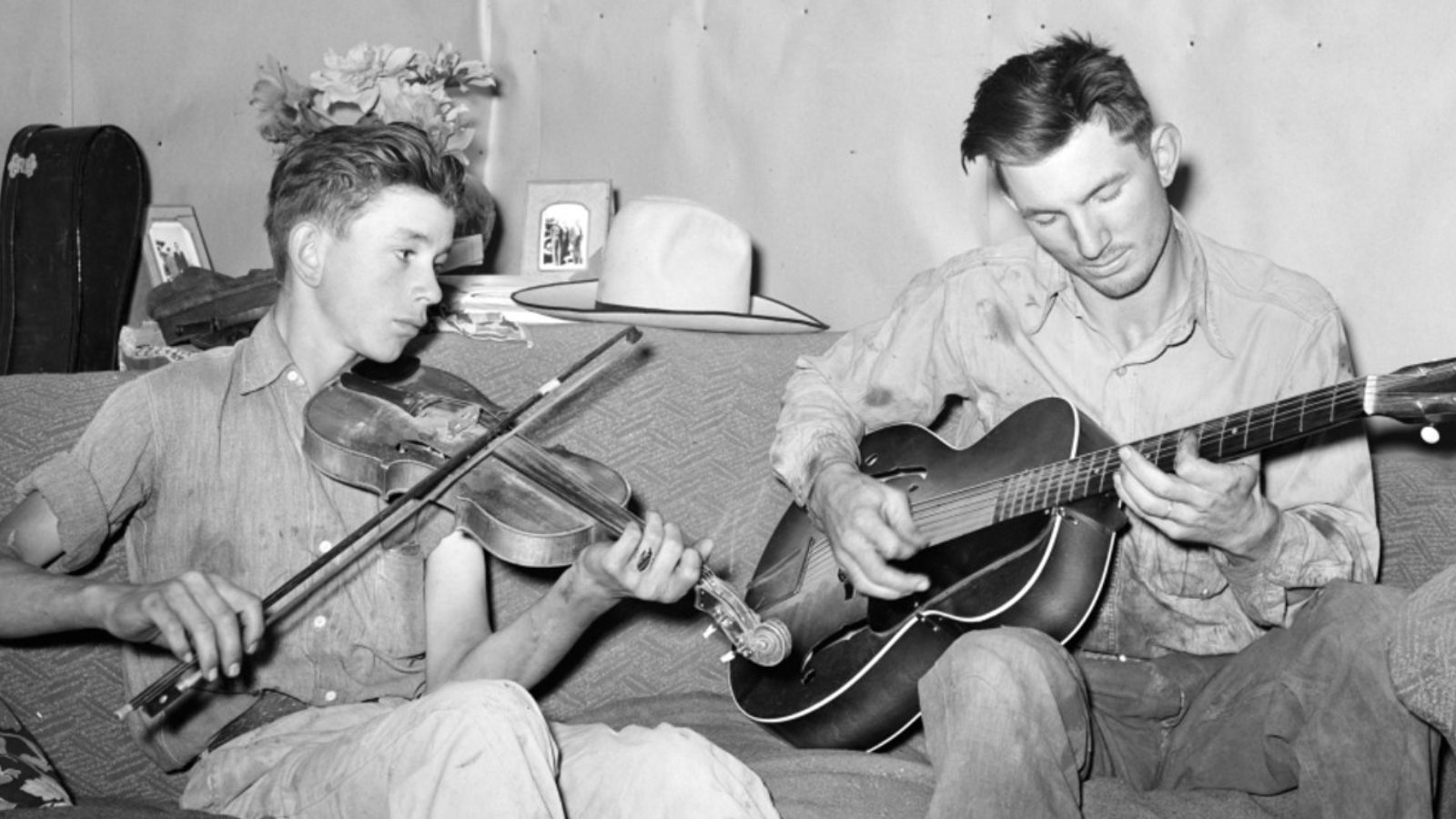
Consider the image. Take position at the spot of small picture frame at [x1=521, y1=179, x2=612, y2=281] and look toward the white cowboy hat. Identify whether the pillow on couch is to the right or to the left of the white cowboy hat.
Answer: right

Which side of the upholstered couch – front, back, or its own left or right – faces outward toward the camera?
front

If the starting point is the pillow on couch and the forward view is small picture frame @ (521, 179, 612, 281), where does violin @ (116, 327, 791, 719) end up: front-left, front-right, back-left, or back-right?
front-right

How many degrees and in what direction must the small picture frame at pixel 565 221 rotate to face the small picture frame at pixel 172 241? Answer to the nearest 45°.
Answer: approximately 90° to its right

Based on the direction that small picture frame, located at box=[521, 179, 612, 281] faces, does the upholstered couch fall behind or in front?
in front

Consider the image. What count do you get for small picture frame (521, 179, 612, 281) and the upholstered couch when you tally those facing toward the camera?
2

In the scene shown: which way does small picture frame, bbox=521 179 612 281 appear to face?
toward the camera

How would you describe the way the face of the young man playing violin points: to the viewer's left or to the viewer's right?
to the viewer's right

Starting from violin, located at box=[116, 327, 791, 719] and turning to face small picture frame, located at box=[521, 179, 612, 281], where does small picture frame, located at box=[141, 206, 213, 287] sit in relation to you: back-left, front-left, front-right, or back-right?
front-left

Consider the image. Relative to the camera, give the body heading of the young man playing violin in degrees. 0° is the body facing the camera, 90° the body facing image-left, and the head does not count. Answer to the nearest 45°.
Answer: approximately 315°

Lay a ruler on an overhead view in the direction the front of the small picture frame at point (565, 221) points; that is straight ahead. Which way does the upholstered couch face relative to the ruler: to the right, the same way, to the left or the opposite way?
the same way

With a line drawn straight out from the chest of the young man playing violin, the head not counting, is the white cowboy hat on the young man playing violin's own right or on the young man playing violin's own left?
on the young man playing violin's own left

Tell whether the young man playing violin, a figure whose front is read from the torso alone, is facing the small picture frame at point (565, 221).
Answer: no
